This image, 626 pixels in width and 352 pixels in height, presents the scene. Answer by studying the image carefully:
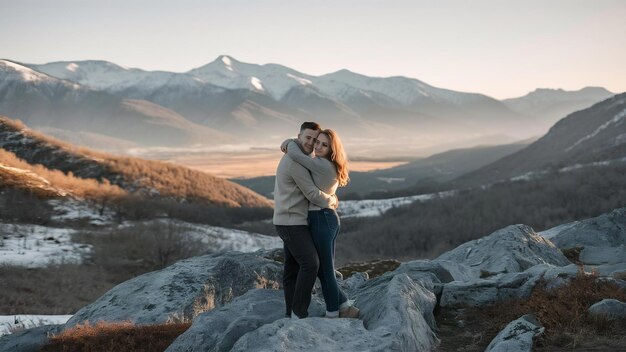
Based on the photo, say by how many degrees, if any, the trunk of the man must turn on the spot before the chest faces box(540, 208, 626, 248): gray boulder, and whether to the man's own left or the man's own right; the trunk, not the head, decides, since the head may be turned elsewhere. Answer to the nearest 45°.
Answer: approximately 45° to the man's own left

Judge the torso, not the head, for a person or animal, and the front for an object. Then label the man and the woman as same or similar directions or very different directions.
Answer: very different directions

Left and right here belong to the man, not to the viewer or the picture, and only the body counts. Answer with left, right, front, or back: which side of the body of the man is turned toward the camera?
right

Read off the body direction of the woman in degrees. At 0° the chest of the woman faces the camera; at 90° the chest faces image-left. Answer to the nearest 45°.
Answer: approximately 90°

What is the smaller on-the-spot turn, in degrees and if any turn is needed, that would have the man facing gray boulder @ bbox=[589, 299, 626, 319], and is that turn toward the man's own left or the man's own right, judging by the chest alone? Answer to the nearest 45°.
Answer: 0° — they already face it

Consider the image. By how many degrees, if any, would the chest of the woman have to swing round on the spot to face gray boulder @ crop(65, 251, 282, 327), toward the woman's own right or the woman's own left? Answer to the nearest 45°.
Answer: approximately 45° to the woman's own right

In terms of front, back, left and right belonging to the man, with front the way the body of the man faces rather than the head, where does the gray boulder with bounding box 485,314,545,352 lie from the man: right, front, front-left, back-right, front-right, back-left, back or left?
front
